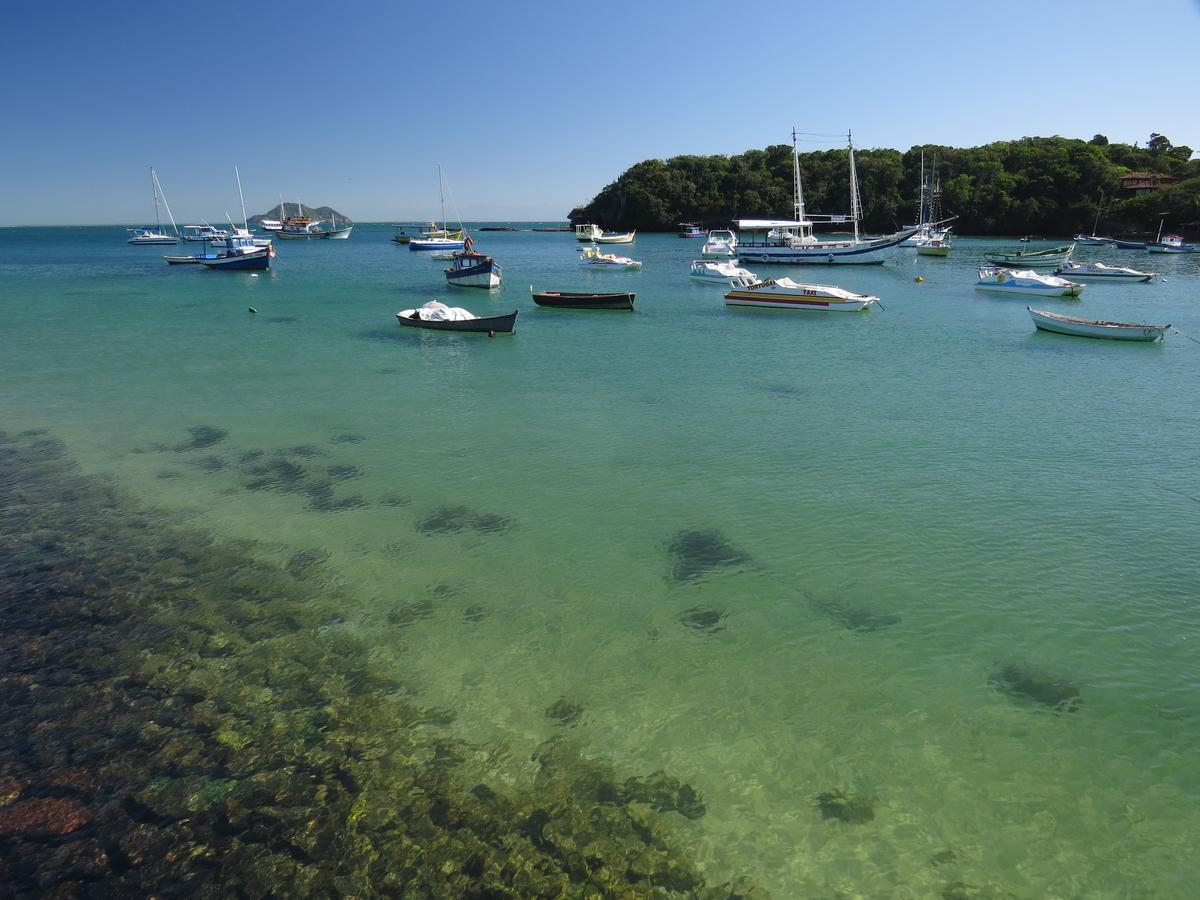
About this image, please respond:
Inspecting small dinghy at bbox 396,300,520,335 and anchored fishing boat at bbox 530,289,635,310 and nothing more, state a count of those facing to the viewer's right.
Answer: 2

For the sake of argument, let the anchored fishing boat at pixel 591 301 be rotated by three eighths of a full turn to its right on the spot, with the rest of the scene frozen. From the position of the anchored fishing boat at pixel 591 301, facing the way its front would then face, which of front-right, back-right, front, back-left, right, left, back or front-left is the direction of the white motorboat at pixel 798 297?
back-left

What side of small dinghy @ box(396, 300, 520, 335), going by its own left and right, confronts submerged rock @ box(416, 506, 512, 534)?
right

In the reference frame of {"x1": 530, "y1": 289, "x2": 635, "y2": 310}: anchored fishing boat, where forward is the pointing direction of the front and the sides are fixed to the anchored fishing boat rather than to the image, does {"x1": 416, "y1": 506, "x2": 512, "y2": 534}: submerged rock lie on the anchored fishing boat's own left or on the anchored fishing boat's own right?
on the anchored fishing boat's own right

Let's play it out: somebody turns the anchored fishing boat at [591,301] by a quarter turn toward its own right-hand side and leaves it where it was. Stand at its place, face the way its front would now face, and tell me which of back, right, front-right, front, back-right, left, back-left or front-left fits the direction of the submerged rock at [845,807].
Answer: front

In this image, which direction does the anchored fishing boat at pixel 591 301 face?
to the viewer's right

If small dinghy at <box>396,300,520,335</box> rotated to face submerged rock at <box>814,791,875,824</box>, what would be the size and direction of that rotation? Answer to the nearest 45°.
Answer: approximately 90° to its right

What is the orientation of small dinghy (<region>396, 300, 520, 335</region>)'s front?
to the viewer's right

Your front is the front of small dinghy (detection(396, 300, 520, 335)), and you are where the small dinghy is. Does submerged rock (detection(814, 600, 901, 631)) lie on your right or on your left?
on your right
